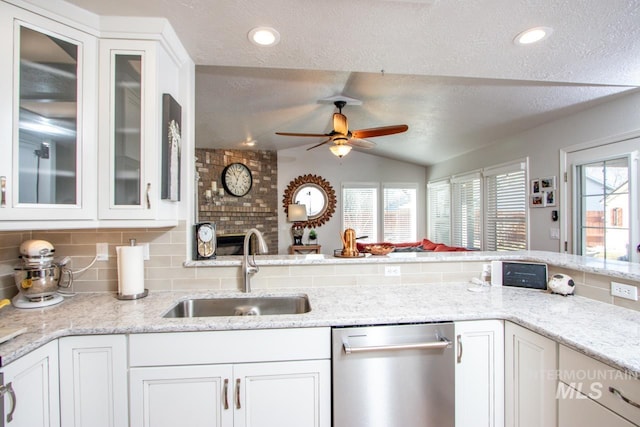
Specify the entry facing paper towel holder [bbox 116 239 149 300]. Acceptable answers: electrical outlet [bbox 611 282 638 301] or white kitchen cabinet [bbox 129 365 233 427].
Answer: the electrical outlet

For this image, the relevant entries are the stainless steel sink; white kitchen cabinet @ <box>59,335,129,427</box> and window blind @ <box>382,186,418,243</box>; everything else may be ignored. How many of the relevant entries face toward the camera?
3

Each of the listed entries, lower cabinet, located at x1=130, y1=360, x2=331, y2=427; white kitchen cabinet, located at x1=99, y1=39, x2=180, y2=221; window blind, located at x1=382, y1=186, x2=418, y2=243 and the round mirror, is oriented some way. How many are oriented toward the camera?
4

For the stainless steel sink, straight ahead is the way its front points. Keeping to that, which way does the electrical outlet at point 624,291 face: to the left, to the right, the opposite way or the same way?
to the right

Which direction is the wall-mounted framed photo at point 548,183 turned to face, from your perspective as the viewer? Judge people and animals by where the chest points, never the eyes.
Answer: facing the viewer and to the left of the viewer

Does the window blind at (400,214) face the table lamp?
no

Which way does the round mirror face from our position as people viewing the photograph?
facing the viewer

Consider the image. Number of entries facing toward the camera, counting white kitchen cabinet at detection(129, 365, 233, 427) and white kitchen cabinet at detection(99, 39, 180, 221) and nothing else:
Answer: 2

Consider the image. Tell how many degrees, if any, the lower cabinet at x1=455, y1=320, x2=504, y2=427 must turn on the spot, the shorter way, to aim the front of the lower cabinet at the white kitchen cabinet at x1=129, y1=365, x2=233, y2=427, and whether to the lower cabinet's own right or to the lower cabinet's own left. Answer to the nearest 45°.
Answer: approximately 45° to the lower cabinet's own right

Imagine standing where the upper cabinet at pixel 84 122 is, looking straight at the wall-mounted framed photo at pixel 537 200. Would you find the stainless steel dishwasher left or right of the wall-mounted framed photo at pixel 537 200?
right

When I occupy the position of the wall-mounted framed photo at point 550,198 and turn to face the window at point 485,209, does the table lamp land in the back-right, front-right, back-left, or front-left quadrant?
front-left

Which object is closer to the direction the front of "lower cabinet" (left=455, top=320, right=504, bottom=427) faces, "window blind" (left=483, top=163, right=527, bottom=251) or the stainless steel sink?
the stainless steel sink

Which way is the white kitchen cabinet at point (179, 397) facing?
toward the camera

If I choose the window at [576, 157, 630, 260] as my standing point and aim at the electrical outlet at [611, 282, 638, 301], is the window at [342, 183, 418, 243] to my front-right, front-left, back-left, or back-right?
back-right

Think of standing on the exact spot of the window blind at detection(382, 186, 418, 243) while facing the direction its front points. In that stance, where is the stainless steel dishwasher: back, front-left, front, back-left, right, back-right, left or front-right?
front

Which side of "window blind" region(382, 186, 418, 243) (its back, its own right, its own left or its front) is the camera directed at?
front

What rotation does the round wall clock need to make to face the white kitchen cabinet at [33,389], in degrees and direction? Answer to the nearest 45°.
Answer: approximately 45° to its right

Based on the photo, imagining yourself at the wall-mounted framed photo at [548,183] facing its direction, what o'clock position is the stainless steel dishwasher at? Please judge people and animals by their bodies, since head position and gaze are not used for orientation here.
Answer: The stainless steel dishwasher is roughly at 11 o'clock from the wall-mounted framed photo.
